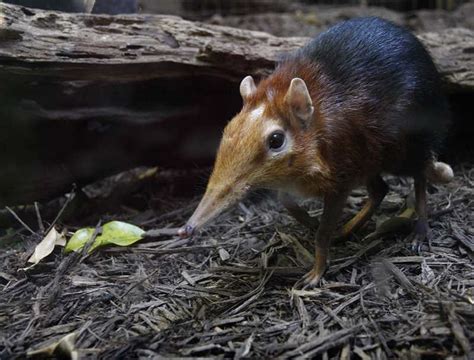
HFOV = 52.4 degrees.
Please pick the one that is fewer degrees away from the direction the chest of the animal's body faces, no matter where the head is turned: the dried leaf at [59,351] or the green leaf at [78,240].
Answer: the dried leaf

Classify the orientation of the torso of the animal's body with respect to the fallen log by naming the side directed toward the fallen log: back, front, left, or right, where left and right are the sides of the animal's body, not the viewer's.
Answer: right

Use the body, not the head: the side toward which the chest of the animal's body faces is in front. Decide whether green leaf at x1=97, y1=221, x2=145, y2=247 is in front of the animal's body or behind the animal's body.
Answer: in front

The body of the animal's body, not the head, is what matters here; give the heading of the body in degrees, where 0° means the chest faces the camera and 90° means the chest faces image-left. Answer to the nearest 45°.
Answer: approximately 45°

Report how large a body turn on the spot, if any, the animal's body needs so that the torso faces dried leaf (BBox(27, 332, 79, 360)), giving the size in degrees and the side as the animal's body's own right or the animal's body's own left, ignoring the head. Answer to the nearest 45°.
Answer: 0° — it already faces it

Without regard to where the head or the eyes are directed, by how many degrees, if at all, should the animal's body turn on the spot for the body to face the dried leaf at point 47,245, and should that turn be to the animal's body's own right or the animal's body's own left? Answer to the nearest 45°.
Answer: approximately 45° to the animal's body's own right
